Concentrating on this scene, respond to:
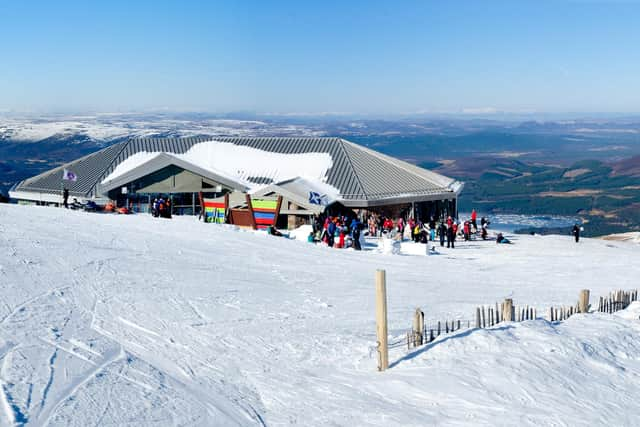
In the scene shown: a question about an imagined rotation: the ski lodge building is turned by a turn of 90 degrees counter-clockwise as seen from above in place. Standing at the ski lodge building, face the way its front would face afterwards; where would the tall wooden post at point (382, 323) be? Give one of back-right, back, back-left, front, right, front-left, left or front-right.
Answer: right

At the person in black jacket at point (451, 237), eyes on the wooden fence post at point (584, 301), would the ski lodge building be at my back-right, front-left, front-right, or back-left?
back-right

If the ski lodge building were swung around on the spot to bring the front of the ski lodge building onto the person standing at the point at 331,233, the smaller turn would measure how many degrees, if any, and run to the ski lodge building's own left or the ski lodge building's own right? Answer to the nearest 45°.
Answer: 0° — it already faces them

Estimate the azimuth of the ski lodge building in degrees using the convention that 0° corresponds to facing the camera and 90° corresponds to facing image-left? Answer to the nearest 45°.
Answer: approximately 0°

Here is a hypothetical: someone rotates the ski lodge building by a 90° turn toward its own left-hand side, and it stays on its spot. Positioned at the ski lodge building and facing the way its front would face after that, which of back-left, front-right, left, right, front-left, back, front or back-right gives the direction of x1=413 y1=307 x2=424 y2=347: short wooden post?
right

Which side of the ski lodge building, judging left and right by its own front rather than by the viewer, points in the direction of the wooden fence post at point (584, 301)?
front

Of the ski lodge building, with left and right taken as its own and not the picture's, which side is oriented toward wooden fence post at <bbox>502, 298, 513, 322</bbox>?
front
